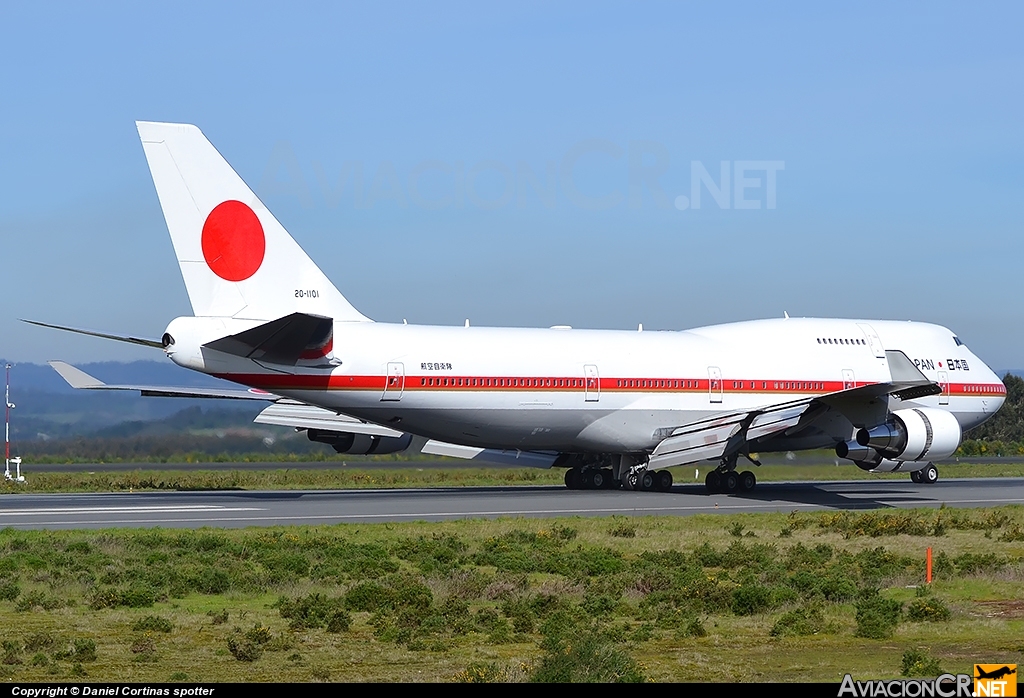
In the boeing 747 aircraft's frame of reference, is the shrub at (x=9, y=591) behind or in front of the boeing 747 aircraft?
behind

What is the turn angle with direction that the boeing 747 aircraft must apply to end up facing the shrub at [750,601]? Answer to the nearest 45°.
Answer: approximately 135° to its right

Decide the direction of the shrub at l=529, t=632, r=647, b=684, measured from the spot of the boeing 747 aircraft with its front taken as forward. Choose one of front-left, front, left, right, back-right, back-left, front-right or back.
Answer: back-right

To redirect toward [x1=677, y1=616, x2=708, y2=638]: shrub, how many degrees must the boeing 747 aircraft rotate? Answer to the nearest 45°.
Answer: approximately 135° to its right

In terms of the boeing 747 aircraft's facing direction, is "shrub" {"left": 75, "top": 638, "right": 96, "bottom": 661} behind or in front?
behind

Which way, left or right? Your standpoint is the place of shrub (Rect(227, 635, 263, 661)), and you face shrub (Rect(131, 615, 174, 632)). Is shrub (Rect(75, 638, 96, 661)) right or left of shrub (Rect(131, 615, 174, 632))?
left

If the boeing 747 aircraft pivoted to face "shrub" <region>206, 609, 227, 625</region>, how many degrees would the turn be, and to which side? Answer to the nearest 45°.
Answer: approximately 135° to its right

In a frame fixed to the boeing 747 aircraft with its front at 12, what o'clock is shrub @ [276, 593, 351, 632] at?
The shrub is roughly at 5 o'clock from the boeing 747 aircraft.

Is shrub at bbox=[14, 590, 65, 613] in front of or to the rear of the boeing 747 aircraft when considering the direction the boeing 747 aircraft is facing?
to the rear

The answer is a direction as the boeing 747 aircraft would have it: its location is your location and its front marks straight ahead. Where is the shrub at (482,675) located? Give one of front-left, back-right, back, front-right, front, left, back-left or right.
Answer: back-right

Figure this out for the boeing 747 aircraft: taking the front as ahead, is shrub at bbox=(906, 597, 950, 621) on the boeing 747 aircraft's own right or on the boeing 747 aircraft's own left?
on the boeing 747 aircraft's own right

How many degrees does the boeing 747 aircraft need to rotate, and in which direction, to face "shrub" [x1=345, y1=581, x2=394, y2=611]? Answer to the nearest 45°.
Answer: approximately 135° to its right

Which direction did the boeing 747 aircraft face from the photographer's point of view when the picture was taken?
facing away from the viewer and to the right of the viewer
